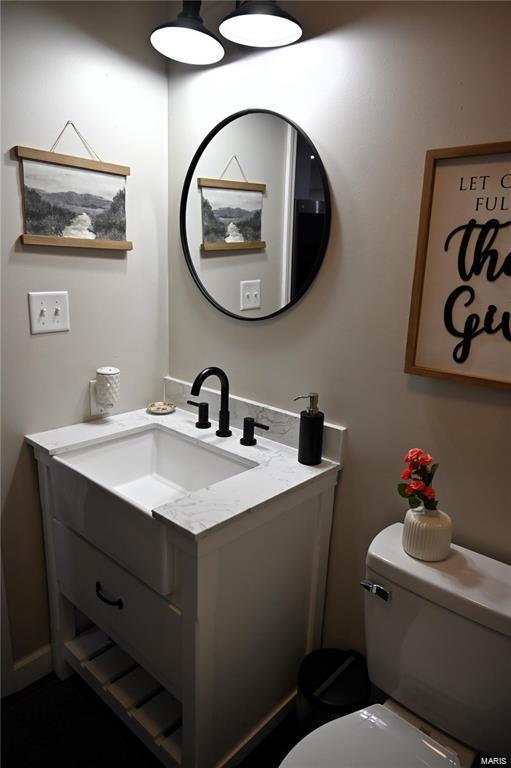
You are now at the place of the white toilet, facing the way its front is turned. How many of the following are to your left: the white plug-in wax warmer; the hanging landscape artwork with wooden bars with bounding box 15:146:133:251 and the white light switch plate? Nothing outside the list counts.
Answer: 0

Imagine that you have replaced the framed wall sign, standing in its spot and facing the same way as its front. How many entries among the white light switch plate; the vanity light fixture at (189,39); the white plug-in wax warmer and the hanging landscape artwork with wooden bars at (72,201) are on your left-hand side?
0

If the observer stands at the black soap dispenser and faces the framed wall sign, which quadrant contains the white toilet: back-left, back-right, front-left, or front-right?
front-right

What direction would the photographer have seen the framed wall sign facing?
facing the viewer and to the left of the viewer

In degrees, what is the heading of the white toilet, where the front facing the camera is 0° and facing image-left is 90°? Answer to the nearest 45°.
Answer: approximately 45°

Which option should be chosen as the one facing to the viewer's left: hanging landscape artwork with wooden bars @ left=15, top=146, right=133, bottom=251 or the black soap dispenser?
the black soap dispenser

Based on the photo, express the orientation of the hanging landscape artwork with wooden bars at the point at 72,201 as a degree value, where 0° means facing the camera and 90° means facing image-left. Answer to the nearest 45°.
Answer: approximately 315°

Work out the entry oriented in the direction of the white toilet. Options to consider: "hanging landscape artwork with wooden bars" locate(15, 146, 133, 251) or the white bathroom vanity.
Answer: the hanging landscape artwork with wooden bars

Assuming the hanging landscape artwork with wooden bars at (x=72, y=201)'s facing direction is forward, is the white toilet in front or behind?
in front

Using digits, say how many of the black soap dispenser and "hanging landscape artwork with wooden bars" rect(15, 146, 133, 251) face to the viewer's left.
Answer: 1

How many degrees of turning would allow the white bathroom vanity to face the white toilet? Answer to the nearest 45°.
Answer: approximately 90° to its left

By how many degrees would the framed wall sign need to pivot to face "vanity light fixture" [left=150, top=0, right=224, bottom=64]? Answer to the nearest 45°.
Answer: approximately 45° to its right

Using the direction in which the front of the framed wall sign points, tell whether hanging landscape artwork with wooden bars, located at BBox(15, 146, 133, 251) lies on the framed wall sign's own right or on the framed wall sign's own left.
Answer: on the framed wall sign's own right
